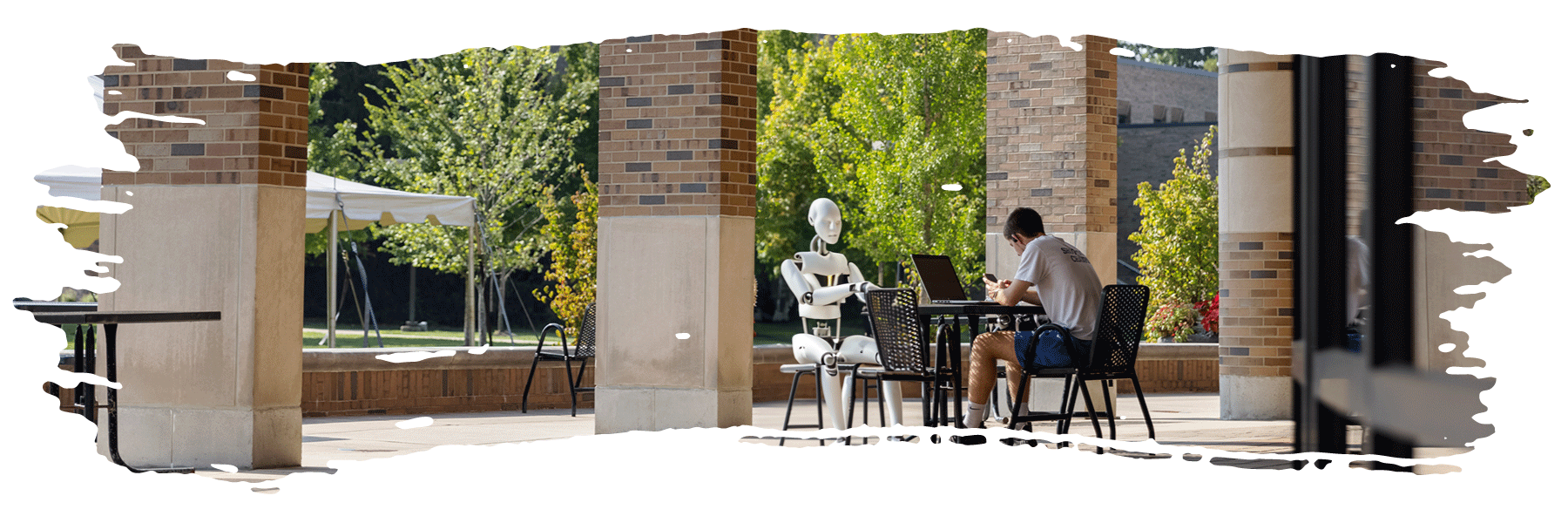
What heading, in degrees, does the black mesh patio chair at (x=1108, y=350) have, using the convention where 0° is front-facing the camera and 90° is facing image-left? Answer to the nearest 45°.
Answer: approximately 135°

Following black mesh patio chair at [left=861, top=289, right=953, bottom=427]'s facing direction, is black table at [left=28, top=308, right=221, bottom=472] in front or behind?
behind

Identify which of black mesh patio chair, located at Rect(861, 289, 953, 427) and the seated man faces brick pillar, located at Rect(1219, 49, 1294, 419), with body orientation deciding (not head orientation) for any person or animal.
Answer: the black mesh patio chair

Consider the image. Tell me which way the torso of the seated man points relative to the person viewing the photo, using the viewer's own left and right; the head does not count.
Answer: facing to the left of the viewer

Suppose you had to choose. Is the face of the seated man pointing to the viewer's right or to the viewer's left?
to the viewer's left

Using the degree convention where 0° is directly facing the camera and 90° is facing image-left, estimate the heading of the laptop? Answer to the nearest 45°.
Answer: approximately 315°

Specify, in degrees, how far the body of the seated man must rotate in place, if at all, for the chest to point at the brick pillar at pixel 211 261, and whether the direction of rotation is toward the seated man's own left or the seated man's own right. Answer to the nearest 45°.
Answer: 0° — they already face it

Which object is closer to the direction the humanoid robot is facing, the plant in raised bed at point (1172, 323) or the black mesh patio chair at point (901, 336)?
the black mesh patio chair
